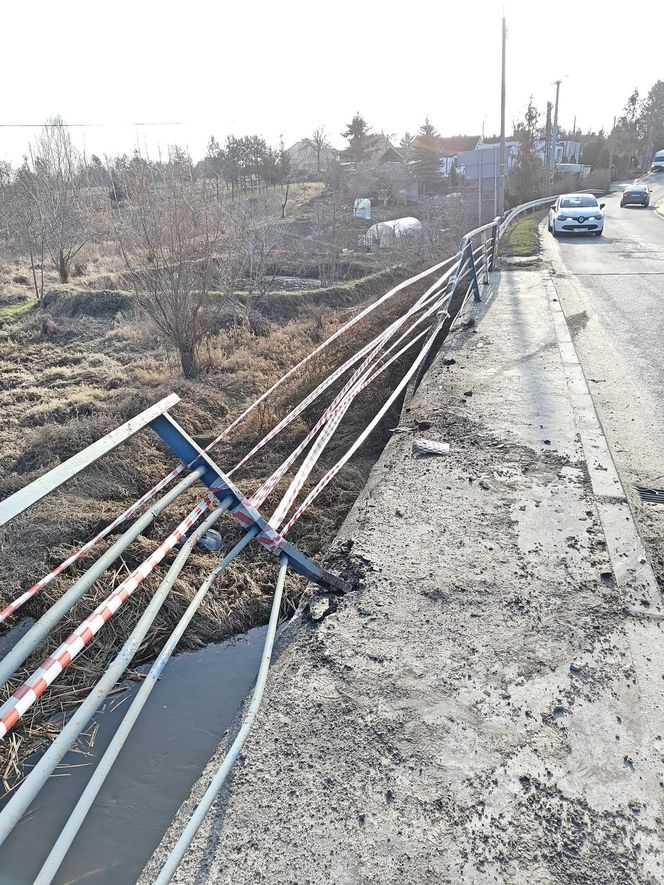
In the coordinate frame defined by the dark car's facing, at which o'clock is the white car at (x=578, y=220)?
The white car is roughly at 6 o'clock from the dark car.

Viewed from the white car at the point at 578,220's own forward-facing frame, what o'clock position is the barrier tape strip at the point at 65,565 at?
The barrier tape strip is roughly at 12 o'clock from the white car.

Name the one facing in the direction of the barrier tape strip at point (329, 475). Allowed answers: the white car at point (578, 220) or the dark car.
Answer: the white car

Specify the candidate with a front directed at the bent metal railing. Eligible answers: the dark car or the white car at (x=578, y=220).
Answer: the white car

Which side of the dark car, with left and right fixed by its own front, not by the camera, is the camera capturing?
back

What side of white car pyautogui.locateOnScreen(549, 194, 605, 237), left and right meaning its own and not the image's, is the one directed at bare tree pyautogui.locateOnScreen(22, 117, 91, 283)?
right

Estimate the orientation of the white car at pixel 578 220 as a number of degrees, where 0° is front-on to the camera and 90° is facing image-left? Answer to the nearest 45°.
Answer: approximately 0°

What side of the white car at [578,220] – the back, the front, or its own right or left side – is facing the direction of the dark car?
back

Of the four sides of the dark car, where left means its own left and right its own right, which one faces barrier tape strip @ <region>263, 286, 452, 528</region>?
back

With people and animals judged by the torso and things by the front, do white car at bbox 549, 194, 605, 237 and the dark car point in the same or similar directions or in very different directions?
very different directions

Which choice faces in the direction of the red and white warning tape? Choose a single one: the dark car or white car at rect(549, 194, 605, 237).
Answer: the white car

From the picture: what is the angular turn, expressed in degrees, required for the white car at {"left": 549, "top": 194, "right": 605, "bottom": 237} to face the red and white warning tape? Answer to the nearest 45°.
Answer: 0° — it already faces it

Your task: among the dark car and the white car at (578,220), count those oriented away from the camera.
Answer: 1

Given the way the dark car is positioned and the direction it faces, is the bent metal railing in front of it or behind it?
behind

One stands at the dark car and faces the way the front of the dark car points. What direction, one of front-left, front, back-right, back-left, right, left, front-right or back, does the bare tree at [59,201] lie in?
back-left

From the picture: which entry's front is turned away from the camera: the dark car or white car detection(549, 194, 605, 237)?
the dark car

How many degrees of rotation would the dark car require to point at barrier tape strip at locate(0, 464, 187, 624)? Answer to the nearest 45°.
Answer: approximately 180°
